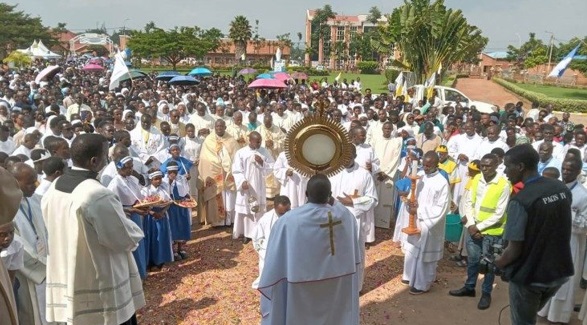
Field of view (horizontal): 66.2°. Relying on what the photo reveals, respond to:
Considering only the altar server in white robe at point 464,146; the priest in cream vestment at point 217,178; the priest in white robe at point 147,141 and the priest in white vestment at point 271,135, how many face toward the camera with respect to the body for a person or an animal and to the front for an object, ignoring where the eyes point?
4

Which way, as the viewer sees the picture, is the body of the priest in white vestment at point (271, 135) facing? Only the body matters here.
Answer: toward the camera

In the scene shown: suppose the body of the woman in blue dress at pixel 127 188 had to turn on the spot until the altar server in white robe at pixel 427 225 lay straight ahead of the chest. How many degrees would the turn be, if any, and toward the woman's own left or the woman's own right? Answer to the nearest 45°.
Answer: approximately 45° to the woman's own left

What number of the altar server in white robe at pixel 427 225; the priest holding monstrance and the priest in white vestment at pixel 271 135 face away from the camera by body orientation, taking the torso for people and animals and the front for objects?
1

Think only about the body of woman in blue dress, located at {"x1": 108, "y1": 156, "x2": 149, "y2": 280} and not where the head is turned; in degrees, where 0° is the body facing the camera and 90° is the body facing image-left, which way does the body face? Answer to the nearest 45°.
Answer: approximately 315°

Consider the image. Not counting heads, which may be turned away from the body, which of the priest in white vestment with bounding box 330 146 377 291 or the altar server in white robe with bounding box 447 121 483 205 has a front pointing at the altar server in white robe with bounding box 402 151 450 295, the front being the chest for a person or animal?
the altar server in white robe with bounding box 447 121 483 205

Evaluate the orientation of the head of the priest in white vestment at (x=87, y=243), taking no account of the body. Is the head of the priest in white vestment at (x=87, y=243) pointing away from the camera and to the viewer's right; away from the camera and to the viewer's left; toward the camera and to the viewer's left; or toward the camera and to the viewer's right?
away from the camera and to the viewer's right

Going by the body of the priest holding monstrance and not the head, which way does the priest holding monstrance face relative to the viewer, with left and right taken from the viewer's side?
facing away from the viewer

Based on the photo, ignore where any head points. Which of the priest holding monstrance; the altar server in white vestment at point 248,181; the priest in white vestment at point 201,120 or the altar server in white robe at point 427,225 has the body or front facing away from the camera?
the priest holding monstrance

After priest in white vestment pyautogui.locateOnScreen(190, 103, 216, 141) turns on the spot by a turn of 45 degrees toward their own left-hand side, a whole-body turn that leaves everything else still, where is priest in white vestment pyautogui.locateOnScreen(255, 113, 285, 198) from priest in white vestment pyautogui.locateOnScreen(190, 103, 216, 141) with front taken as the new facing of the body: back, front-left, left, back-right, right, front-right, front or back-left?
front

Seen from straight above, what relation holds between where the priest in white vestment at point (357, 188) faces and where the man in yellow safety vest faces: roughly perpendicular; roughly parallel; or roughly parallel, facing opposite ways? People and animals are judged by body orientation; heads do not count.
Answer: roughly parallel

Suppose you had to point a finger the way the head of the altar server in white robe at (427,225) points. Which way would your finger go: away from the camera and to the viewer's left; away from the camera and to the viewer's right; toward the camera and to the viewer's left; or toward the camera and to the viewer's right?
toward the camera and to the viewer's left

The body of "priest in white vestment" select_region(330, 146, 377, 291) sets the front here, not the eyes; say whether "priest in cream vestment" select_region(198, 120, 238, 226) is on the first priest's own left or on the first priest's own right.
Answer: on the first priest's own right

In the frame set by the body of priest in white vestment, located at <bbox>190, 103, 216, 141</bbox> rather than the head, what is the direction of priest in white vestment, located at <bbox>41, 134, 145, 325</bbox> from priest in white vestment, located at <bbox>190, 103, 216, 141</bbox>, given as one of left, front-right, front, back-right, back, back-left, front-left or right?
front

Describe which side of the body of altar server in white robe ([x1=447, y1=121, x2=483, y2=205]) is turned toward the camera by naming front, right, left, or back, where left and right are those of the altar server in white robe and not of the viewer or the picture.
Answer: front

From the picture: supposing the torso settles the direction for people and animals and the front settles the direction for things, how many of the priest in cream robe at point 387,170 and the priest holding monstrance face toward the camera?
1

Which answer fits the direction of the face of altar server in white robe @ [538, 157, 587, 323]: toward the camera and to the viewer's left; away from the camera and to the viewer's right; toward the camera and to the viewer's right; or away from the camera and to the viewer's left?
toward the camera and to the viewer's left

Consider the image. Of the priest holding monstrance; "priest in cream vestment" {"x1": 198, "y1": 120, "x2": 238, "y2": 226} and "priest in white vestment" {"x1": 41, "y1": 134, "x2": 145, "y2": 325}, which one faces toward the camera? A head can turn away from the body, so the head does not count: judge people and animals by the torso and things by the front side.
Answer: "priest in cream vestment" {"x1": 198, "y1": 120, "x2": 238, "y2": 226}

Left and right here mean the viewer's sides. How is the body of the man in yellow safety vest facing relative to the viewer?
facing the viewer and to the left of the viewer

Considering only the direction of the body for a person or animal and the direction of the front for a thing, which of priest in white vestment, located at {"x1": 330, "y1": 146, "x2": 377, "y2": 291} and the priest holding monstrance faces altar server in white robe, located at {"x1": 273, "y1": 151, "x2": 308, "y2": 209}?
the priest holding monstrance

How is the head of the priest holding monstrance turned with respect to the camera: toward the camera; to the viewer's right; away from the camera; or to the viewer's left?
away from the camera
